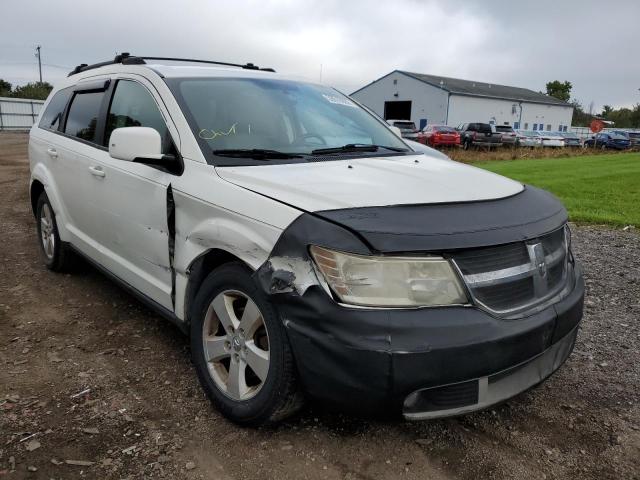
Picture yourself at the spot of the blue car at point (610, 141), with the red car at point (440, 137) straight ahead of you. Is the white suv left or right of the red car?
left

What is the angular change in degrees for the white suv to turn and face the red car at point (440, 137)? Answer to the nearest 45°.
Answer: approximately 135° to its left

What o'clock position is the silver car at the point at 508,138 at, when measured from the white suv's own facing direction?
The silver car is roughly at 8 o'clock from the white suv.

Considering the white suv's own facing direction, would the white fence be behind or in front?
behind

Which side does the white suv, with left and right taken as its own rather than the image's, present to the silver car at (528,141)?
left
